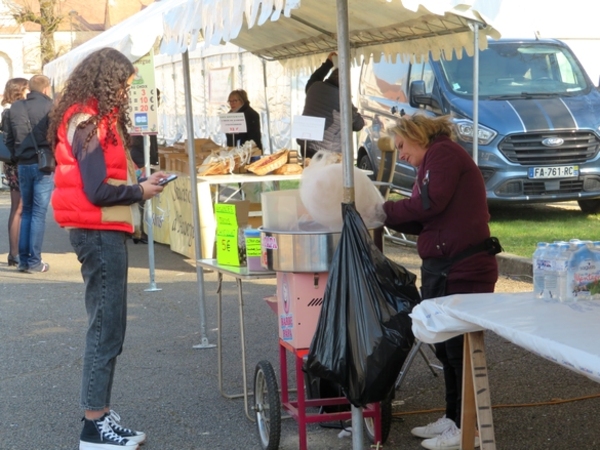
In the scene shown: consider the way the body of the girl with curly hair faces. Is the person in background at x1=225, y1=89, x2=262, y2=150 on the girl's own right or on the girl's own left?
on the girl's own left

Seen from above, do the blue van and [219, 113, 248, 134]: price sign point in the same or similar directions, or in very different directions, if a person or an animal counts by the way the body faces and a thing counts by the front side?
same or similar directions

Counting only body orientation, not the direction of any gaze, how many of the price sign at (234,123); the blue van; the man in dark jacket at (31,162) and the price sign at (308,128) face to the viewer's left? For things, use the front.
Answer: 0

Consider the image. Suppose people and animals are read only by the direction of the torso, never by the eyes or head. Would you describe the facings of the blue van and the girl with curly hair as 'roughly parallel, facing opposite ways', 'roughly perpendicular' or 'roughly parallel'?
roughly perpendicular

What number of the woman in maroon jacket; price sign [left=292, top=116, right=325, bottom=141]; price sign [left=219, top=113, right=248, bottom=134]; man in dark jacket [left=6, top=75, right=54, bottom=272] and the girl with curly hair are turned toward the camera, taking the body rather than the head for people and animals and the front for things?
2

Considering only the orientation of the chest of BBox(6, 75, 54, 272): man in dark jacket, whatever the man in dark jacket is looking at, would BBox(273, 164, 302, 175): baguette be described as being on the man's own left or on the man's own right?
on the man's own right

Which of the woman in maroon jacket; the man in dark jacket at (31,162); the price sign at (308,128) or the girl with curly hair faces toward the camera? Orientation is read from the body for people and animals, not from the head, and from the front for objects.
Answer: the price sign

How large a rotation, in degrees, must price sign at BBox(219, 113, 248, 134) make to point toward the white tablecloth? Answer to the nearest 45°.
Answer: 0° — it already faces it

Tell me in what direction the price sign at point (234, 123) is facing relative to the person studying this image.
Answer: facing the viewer

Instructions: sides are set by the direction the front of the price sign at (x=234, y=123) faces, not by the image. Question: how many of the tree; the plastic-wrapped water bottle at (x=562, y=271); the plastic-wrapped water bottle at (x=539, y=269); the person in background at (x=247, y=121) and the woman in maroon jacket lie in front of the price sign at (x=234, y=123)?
3

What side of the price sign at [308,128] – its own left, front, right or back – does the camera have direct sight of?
front

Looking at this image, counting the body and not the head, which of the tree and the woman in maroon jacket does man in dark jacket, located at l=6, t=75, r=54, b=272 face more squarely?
the tree

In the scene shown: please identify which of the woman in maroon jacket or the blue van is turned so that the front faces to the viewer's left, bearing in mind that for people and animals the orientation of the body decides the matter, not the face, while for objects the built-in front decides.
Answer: the woman in maroon jacket

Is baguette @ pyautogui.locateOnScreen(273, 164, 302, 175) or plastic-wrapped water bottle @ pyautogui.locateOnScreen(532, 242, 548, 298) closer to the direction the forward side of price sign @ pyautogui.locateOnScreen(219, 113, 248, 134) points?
the plastic-wrapped water bottle

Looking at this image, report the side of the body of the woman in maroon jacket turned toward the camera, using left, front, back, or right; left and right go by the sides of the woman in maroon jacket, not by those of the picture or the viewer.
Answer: left

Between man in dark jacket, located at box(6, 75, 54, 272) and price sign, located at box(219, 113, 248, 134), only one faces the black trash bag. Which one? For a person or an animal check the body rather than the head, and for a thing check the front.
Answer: the price sign

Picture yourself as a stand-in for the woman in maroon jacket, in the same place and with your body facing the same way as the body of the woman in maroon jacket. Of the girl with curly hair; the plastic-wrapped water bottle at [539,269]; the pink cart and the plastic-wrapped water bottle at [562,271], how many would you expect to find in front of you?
2

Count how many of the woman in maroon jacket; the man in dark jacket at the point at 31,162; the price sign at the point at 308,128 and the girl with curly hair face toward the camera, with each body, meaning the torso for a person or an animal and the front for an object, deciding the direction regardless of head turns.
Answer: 1
